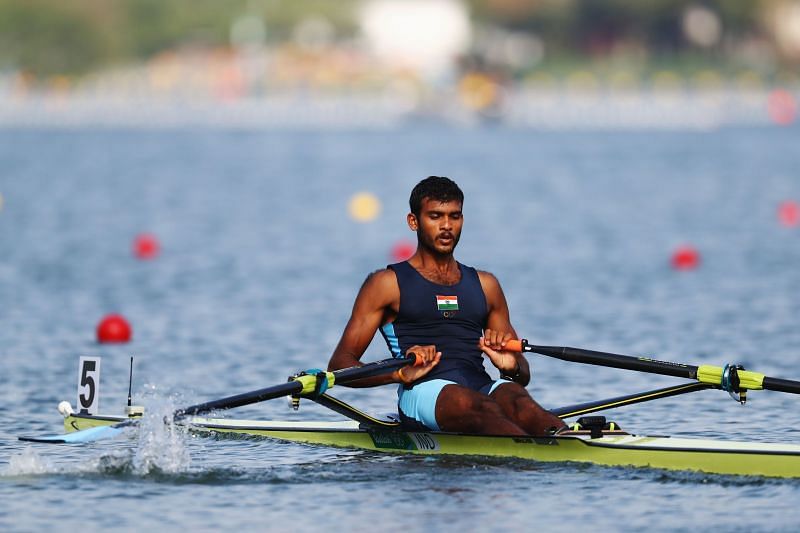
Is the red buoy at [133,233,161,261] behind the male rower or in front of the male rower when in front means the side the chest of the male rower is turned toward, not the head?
behind

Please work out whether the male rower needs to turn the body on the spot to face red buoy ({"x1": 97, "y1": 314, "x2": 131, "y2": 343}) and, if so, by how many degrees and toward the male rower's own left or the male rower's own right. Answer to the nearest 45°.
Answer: approximately 180°

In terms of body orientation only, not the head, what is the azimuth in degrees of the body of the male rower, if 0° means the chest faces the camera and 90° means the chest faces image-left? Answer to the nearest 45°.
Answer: approximately 315°

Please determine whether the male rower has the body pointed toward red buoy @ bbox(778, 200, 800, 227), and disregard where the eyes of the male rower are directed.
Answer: no
